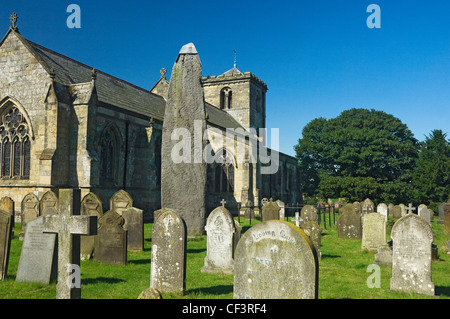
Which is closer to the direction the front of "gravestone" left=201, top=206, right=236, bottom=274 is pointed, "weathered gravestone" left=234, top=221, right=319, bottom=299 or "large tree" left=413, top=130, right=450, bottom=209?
the weathered gravestone

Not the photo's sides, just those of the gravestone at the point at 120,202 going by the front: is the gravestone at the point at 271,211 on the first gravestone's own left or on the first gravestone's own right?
on the first gravestone's own left

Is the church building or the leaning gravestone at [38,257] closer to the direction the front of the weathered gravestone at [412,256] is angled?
the leaning gravestone

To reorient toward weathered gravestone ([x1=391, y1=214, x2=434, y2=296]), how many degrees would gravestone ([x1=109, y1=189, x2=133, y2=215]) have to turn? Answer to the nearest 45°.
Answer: approximately 45° to its left

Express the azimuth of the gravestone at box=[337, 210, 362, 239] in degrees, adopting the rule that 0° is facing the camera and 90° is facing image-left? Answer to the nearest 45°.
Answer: approximately 0°

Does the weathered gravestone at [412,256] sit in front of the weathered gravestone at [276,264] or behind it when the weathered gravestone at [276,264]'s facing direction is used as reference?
behind

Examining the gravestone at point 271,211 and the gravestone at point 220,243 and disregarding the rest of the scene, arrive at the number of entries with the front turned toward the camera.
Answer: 2

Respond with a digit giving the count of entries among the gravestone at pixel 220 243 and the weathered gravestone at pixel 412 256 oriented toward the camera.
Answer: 2

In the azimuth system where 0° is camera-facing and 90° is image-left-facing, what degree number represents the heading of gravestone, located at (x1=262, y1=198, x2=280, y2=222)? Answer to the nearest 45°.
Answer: approximately 0°
